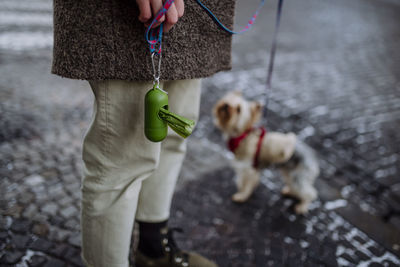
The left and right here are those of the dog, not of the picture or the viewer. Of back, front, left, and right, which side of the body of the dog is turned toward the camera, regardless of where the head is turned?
left

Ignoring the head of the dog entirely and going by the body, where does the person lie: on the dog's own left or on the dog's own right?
on the dog's own left
